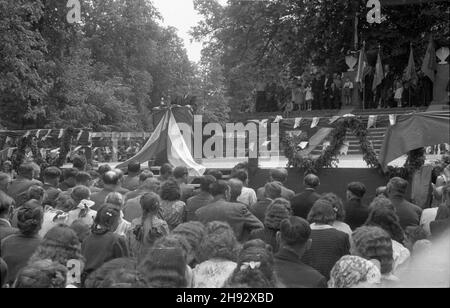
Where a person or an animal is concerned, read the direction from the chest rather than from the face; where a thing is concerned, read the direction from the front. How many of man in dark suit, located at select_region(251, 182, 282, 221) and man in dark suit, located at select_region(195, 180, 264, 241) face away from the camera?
2

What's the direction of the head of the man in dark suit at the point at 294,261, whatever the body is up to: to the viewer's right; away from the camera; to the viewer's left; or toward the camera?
away from the camera

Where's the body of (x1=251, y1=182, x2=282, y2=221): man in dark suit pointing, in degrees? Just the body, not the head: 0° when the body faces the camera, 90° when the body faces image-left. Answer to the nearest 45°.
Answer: approximately 180°

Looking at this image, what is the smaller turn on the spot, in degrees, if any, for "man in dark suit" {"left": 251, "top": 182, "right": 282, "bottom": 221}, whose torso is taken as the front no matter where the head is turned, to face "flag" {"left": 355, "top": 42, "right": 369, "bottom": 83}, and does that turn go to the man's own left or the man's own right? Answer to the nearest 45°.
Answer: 0° — they already face it

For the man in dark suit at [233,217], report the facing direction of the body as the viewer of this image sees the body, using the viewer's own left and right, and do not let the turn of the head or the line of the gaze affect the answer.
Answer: facing away from the viewer

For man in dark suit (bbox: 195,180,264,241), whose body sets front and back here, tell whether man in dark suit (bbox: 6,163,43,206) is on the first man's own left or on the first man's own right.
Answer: on the first man's own left

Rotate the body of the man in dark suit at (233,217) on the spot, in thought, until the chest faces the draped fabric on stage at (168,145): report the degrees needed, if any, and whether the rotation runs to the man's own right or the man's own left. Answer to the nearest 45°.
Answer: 0° — they already face it

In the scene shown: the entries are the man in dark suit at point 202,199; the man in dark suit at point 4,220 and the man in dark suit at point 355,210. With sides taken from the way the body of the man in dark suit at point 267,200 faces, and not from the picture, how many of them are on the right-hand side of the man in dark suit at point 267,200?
1

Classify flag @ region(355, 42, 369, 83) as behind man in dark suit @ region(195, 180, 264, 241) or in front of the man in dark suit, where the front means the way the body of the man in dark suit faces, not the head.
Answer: in front

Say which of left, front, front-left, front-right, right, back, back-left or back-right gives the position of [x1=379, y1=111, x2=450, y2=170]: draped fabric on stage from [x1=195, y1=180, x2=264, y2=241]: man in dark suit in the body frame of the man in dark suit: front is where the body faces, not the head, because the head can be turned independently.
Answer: front-right
